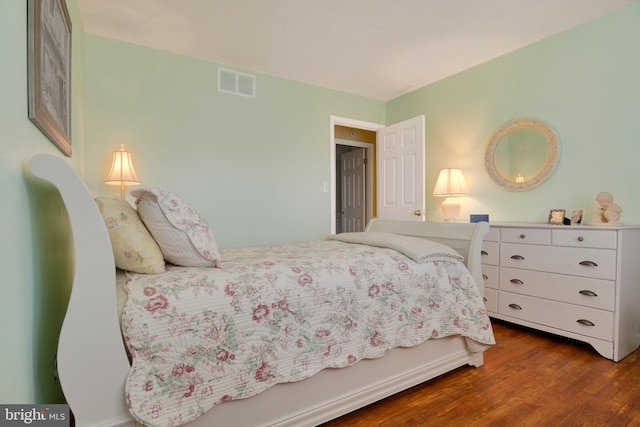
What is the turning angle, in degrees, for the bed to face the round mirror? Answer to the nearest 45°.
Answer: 0° — it already faces it

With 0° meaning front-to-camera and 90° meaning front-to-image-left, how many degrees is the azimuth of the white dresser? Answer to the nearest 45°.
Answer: approximately 45°

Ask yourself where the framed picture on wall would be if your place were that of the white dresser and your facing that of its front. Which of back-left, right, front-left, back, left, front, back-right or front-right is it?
front

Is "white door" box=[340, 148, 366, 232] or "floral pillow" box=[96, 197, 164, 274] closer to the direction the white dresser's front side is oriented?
the floral pillow

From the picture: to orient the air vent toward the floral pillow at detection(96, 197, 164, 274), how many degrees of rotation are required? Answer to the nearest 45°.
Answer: approximately 45° to its right

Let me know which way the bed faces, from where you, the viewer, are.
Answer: facing away from the viewer and to the right of the viewer

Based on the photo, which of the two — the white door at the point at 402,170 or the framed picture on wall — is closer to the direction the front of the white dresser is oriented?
the framed picture on wall

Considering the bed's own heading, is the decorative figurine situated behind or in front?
in front

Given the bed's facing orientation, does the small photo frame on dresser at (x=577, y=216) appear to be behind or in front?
in front

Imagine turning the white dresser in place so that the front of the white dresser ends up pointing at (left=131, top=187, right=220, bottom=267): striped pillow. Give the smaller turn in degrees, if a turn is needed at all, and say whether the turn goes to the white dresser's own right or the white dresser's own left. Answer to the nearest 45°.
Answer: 0° — it already faces it

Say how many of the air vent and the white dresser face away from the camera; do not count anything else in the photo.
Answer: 0
